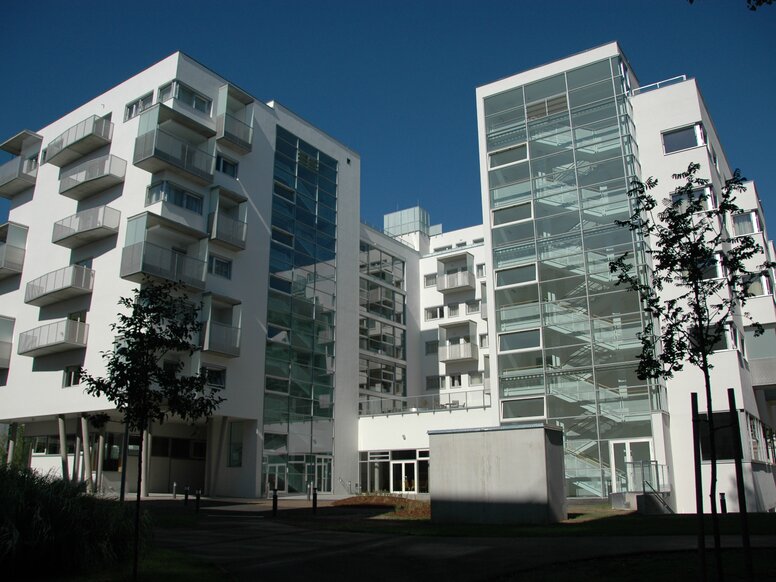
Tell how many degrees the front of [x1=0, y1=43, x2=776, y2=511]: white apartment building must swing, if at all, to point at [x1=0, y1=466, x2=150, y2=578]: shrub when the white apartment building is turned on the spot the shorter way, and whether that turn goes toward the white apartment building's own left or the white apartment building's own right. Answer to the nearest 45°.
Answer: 0° — it already faces it

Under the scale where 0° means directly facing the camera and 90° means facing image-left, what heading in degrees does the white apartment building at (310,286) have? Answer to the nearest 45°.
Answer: approximately 0°

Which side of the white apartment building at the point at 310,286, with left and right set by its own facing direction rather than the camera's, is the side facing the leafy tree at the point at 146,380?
front
